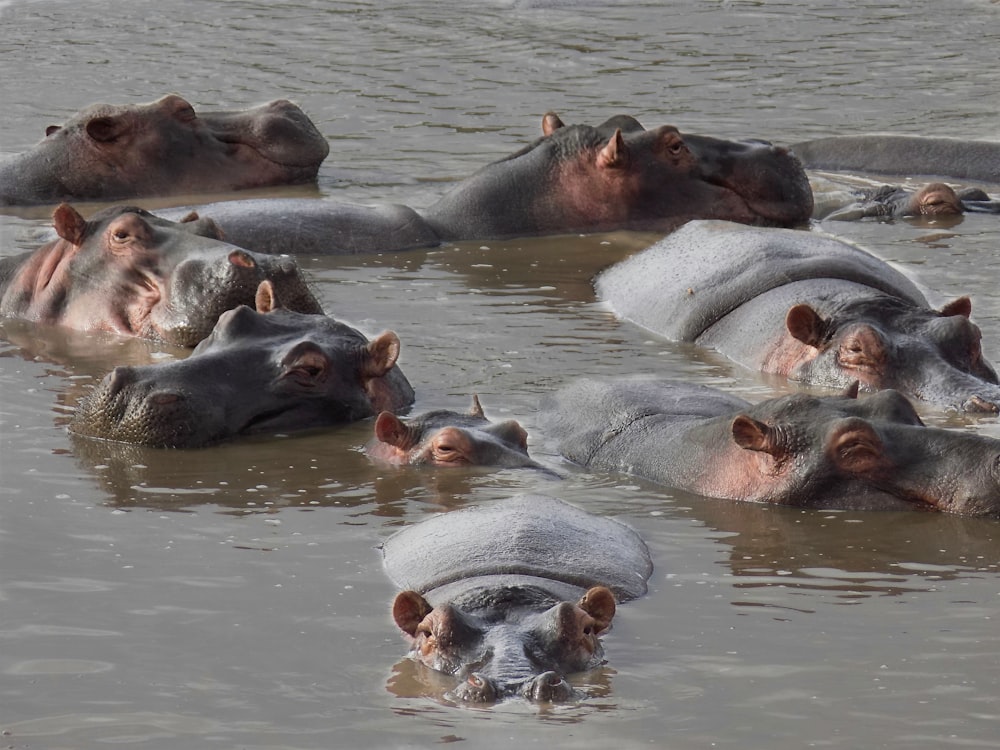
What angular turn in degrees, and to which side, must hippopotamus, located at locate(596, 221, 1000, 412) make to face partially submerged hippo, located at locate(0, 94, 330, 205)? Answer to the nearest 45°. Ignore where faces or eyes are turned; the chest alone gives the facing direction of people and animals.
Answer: approximately 180°

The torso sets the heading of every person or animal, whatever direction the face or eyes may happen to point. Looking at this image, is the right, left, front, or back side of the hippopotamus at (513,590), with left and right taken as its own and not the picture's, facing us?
front

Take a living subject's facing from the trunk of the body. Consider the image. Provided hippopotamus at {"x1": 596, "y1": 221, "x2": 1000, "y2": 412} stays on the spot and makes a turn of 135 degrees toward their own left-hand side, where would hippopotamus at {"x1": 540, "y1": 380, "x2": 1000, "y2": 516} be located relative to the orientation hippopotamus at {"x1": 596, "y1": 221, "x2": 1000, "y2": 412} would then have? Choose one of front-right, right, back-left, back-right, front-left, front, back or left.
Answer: back

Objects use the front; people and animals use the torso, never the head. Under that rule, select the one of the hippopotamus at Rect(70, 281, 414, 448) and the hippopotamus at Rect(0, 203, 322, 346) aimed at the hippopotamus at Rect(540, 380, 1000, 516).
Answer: the hippopotamus at Rect(0, 203, 322, 346)

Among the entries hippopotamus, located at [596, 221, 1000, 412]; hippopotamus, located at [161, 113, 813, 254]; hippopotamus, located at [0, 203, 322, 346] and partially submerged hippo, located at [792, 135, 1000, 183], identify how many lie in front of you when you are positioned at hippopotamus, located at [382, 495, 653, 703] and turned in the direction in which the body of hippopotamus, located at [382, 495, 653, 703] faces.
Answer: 0

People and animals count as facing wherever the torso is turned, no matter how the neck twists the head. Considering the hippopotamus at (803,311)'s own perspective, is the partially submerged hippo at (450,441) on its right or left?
on its right

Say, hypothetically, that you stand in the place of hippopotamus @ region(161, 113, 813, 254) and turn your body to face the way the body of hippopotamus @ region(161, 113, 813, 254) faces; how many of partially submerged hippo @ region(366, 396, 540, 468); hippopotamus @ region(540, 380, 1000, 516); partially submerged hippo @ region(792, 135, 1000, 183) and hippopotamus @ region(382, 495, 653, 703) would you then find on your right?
3

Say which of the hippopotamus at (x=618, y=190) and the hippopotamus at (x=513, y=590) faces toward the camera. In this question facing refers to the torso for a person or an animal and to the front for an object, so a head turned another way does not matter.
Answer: the hippopotamus at (x=513, y=590)

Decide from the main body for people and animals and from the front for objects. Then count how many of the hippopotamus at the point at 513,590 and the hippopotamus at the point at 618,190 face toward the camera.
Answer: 1

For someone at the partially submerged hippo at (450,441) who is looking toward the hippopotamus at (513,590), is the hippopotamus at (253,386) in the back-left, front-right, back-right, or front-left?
back-right

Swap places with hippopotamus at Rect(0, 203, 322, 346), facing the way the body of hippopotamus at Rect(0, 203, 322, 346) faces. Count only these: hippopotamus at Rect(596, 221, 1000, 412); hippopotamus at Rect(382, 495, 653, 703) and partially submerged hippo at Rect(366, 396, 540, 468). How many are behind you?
0

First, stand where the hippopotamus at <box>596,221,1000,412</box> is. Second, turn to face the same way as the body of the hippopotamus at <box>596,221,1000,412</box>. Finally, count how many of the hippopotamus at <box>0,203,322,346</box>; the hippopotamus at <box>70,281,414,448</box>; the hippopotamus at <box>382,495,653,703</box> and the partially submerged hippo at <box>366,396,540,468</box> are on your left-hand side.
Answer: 0

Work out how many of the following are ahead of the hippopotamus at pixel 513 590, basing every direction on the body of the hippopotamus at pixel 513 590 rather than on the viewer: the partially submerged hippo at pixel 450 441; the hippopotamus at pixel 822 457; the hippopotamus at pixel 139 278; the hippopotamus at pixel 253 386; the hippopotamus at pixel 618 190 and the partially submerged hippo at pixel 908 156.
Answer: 0

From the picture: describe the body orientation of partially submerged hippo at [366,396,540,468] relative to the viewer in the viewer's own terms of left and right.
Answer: facing the viewer and to the right of the viewer

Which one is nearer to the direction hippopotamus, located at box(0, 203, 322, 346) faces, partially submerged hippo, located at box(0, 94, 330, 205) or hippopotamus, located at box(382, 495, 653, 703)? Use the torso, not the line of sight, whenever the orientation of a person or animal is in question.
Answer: the hippopotamus

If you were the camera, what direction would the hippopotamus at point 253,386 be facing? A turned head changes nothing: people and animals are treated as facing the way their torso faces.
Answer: facing the viewer and to the left of the viewer

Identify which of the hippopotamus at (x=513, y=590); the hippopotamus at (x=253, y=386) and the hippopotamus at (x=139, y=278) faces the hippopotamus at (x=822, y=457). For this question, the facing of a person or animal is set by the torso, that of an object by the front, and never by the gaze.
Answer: the hippopotamus at (x=139, y=278)

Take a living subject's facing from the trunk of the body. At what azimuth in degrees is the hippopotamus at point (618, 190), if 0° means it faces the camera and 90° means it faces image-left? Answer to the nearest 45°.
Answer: approximately 270°

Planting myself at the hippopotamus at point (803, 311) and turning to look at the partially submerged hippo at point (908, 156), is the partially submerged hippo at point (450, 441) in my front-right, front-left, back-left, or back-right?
back-left

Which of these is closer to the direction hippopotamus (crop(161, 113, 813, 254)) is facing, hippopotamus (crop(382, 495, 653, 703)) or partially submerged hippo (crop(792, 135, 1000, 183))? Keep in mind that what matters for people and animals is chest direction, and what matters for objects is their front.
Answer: the partially submerged hippo
